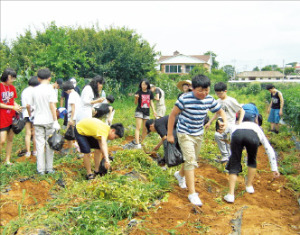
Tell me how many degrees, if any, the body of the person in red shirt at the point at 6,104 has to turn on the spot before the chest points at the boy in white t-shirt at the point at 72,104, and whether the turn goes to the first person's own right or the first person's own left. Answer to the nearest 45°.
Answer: approximately 45° to the first person's own left

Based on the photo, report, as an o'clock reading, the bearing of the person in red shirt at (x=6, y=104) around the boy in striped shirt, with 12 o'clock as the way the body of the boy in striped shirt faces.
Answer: The person in red shirt is roughly at 5 o'clock from the boy in striped shirt.

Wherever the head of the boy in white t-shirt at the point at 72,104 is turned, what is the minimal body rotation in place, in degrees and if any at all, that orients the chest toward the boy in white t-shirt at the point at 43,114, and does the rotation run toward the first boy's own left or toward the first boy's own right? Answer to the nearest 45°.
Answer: approximately 45° to the first boy's own left

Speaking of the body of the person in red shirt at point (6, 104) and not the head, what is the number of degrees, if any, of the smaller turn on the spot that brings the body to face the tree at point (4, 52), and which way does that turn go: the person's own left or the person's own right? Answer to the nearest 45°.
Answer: approximately 135° to the person's own left

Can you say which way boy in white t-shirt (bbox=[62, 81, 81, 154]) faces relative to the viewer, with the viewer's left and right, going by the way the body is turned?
facing to the left of the viewer

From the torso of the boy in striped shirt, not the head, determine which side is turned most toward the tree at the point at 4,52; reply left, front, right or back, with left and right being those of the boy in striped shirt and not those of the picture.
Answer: back

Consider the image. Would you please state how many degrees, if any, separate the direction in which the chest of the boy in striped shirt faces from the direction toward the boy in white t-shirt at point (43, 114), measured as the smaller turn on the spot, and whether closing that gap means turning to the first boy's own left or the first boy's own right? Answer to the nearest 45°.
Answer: approximately 135° to the first boy's own right
